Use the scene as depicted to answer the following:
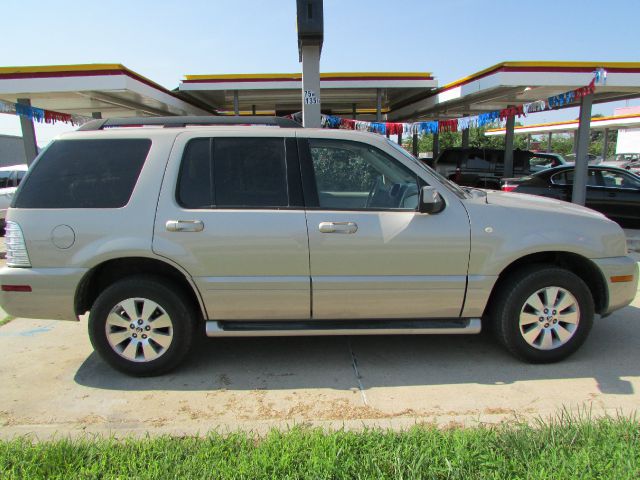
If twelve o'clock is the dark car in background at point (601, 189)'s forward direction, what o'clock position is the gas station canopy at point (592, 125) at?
The gas station canopy is roughly at 9 o'clock from the dark car in background.

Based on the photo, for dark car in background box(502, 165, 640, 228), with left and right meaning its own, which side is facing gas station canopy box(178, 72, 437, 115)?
back

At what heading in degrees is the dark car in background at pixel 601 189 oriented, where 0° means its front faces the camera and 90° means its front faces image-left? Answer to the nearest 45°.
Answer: approximately 270°

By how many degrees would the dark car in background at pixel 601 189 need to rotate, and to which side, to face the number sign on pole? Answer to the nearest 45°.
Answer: approximately 135° to its right
